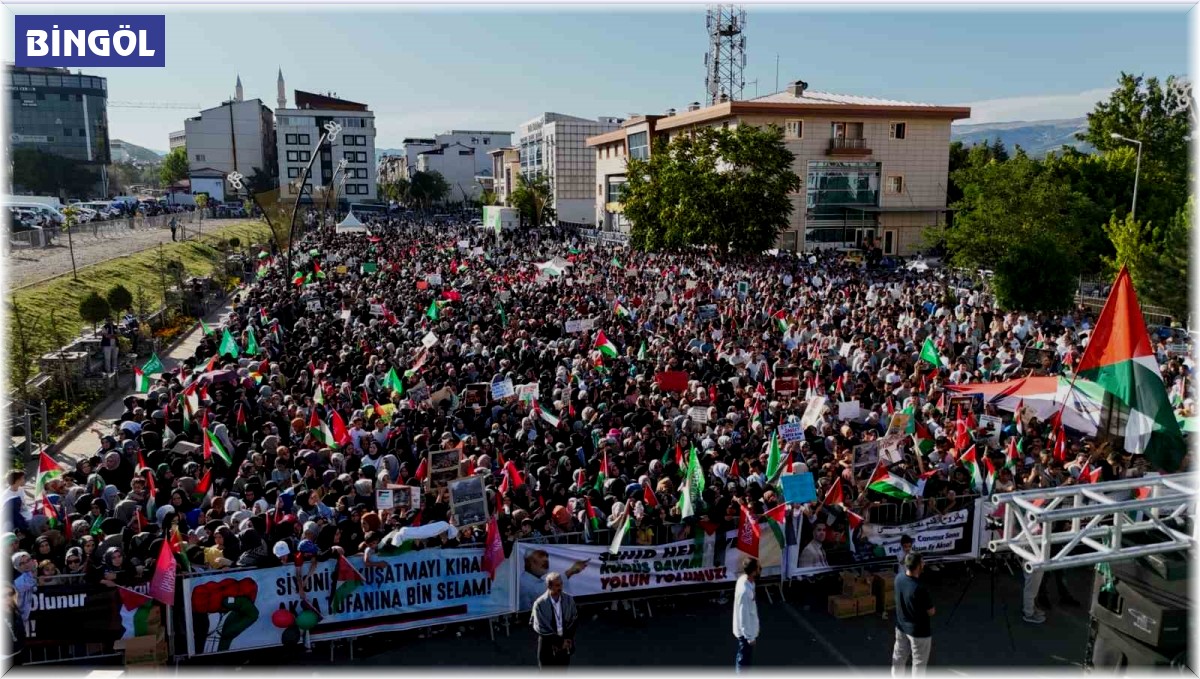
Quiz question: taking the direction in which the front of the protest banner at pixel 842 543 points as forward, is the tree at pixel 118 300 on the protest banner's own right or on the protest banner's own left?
on the protest banner's own right

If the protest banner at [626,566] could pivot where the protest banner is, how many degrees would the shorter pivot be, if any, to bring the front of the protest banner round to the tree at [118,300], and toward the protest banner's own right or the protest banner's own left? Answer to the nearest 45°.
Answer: approximately 135° to the protest banner's own right

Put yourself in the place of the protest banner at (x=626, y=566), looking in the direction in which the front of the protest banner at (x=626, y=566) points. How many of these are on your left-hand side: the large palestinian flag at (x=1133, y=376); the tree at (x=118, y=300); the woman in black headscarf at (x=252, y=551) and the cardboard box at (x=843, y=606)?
2

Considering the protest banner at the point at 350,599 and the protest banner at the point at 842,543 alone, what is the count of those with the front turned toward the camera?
2

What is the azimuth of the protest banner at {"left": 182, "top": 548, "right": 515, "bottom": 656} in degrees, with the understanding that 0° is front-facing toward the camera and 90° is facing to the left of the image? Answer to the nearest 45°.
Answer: approximately 0°

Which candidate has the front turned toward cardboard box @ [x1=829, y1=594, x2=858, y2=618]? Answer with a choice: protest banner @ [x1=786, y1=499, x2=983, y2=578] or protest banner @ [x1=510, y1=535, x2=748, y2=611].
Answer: protest banner @ [x1=786, y1=499, x2=983, y2=578]

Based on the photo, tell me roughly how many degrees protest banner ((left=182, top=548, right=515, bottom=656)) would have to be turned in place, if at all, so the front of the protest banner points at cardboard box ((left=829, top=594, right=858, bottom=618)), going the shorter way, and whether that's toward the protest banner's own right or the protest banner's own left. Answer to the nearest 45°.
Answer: approximately 90° to the protest banner's own left

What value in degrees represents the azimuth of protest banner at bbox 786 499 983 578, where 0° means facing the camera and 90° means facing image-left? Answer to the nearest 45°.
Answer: approximately 0°

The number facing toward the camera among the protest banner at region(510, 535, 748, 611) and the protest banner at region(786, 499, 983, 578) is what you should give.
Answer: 2

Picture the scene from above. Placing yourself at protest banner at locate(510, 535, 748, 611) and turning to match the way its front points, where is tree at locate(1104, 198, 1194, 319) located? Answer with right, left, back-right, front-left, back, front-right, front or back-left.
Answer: back-left

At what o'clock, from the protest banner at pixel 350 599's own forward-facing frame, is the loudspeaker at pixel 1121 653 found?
The loudspeaker is roughly at 10 o'clock from the protest banner.
